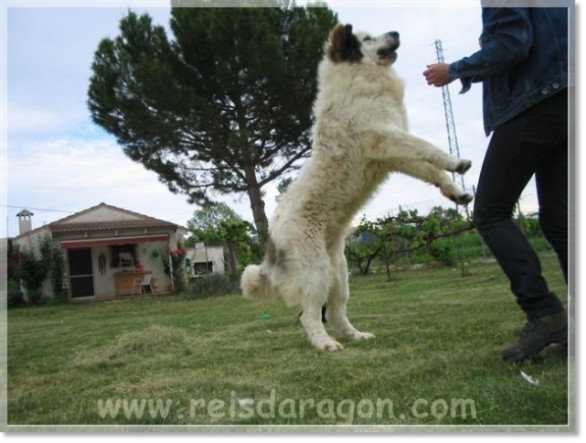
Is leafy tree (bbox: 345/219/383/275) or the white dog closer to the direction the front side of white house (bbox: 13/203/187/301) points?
the white dog

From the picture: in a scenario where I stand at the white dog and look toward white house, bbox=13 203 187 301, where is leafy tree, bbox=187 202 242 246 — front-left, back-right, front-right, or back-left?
front-right

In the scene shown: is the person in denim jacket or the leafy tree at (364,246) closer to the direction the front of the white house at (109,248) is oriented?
the person in denim jacket

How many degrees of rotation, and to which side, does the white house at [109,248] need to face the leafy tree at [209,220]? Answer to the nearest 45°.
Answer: approximately 135° to its left

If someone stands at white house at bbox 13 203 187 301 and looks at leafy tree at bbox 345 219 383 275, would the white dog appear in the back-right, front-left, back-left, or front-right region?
front-right

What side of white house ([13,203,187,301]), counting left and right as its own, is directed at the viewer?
front
